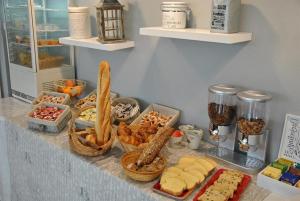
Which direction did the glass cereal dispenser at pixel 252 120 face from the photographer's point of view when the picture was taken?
facing the viewer and to the left of the viewer

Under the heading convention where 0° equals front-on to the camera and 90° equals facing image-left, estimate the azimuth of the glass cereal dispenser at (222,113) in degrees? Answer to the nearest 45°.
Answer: approximately 45°

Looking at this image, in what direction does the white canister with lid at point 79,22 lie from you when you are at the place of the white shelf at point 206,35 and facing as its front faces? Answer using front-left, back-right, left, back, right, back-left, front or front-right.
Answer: right

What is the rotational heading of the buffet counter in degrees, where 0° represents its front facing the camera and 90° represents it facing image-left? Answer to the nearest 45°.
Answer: approximately 45°

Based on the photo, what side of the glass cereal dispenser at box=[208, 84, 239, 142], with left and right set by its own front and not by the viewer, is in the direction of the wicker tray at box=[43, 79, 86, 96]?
right

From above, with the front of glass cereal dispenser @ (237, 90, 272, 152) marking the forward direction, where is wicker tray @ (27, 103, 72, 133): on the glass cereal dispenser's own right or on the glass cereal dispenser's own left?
on the glass cereal dispenser's own right

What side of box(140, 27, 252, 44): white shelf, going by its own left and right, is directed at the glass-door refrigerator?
right
